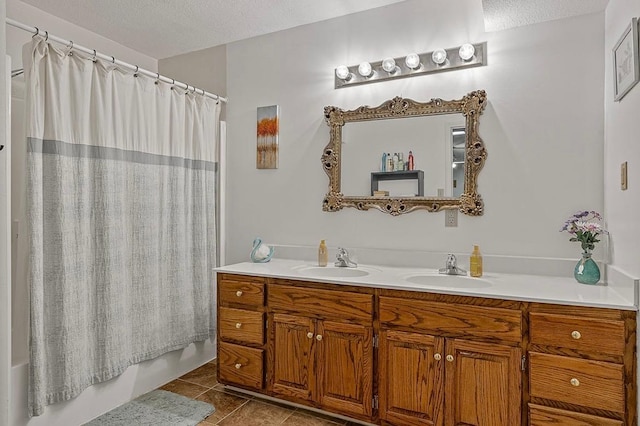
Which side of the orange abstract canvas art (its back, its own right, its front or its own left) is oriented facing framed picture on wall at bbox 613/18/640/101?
left

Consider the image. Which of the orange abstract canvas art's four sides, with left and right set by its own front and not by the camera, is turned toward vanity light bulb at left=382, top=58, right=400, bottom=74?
left

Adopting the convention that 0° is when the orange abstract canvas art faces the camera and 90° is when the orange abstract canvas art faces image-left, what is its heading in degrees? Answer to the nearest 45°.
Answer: approximately 45°

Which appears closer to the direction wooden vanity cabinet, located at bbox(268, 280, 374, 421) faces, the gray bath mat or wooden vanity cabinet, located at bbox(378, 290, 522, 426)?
the gray bath mat

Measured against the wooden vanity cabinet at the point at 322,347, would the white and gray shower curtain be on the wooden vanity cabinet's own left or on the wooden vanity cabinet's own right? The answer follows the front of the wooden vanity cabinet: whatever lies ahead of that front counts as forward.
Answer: on the wooden vanity cabinet's own right

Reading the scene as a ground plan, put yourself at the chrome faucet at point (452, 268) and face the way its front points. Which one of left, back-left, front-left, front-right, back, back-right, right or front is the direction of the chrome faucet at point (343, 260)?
right

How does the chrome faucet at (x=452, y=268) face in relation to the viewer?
toward the camera

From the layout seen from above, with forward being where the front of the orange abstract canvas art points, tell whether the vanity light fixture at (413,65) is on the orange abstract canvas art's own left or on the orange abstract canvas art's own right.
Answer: on the orange abstract canvas art's own left

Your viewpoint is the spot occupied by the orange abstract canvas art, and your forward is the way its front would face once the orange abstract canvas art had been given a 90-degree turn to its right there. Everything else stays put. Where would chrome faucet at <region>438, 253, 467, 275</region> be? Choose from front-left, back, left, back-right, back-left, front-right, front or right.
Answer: back

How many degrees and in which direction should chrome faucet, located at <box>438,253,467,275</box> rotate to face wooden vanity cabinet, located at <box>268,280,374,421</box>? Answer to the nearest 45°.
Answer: approximately 45° to its right

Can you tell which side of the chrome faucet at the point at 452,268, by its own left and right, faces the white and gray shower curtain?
right

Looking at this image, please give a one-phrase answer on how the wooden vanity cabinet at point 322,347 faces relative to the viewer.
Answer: facing the viewer and to the left of the viewer
